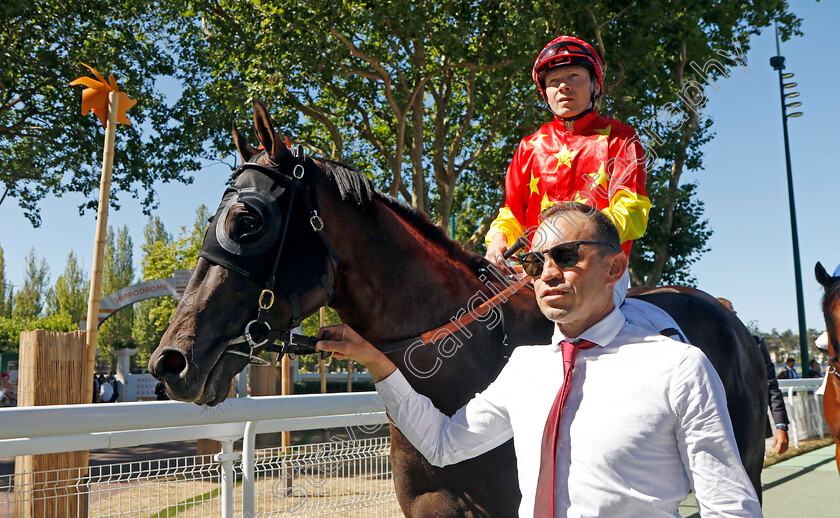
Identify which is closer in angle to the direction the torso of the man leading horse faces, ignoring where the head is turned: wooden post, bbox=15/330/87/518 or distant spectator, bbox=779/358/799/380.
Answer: the wooden post

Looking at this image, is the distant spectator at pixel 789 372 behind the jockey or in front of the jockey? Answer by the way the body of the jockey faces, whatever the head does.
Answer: behind

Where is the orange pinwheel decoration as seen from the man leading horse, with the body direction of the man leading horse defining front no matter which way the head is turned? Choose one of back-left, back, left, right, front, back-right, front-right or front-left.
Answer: right

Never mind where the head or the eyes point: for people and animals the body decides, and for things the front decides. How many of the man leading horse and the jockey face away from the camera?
0

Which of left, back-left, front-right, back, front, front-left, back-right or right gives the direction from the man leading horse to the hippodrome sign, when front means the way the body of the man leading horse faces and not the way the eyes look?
right

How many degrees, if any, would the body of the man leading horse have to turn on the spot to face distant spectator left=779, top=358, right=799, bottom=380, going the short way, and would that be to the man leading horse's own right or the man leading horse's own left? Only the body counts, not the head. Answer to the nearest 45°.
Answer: approximately 135° to the man leading horse's own right

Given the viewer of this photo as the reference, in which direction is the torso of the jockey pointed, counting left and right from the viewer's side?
facing the viewer and to the left of the viewer

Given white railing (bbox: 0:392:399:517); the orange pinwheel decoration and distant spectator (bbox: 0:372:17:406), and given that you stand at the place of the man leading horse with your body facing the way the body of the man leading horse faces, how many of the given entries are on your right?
3

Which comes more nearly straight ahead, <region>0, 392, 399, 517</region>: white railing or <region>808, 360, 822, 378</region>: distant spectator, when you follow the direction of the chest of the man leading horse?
the white railing

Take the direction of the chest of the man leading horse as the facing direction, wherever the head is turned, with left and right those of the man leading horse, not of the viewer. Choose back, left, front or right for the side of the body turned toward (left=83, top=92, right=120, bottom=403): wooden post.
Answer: right

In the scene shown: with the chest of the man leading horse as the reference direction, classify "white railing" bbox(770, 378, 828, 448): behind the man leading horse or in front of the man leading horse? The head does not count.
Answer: behind

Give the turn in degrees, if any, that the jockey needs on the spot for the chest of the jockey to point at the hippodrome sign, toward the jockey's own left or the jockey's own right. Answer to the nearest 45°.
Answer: approximately 90° to the jockey's own right

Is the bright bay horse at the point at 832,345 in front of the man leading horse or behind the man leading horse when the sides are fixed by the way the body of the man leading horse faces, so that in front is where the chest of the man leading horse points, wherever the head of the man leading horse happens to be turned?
behind
